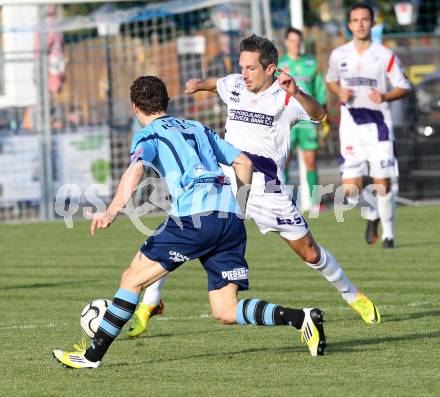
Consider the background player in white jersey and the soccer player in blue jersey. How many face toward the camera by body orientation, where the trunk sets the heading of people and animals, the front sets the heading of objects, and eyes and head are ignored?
1

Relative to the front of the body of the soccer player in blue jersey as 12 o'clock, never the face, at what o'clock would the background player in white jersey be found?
The background player in white jersey is roughly at 2 o'clock from the soccer player in blue jersey.

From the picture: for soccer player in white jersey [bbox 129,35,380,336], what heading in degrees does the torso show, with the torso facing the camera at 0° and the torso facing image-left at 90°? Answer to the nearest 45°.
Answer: approximately 45°

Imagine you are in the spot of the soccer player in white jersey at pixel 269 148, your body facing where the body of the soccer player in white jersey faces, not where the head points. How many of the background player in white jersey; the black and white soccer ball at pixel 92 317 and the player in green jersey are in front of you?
1

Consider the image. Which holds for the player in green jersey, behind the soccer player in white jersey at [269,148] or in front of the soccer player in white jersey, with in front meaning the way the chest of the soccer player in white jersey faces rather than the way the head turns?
behind

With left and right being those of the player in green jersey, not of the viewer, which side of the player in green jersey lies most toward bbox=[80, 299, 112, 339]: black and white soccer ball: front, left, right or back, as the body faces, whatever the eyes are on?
front

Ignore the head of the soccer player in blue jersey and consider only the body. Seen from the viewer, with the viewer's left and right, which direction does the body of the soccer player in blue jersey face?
facing away from the viewer and to the left of the viewer

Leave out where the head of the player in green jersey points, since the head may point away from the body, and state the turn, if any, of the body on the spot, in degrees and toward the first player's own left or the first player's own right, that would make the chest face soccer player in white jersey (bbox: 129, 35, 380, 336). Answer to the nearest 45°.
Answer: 0° — they already face them

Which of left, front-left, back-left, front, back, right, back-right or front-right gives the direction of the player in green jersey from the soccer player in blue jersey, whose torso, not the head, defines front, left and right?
front-right

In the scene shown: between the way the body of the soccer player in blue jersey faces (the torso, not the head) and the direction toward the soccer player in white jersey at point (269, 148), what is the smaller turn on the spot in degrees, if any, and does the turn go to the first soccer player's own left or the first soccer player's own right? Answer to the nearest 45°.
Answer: approximately 45° to the first soccer player's own right

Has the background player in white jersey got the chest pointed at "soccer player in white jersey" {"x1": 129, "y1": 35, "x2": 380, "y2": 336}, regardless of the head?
yes
